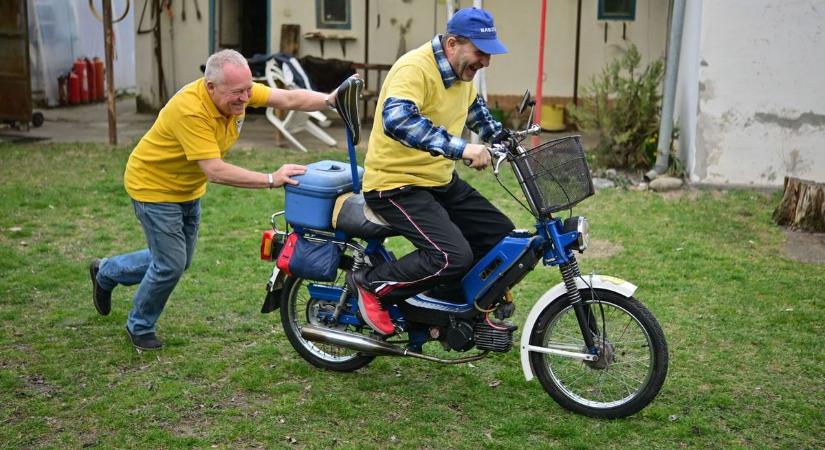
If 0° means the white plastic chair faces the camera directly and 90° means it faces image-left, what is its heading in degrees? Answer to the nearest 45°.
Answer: approximately 315°

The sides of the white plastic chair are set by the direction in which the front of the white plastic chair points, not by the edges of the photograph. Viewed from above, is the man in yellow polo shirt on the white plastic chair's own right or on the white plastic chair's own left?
on the white plastic chair's own right

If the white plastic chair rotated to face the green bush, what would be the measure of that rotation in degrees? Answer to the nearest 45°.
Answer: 0° — it already faces it

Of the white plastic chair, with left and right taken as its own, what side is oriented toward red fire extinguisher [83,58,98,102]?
back

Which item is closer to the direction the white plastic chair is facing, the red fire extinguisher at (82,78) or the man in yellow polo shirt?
the man in yellow polo shirt

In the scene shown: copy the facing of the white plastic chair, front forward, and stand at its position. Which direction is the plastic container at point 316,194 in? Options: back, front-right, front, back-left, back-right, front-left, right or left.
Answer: front-right

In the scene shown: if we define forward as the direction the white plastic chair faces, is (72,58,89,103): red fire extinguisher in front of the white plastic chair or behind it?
behind

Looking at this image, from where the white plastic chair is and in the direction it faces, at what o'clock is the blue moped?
The blue moped is roughly at 1 o'clock from the white plastic chair.

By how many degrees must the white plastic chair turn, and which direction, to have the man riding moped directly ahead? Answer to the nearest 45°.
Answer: approximately 45° to its right
